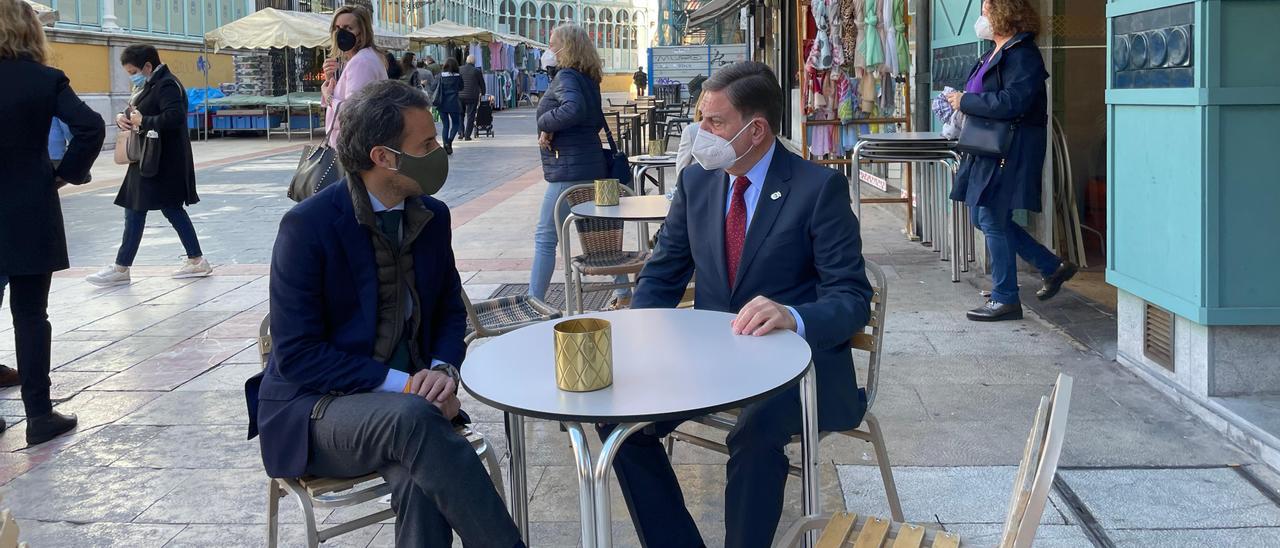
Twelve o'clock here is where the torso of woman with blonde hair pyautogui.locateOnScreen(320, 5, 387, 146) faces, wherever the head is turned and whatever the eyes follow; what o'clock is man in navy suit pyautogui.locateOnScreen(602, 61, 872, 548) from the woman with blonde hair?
The man in navy suit is roughly at 10 o'clock from the woman with blonde hair.

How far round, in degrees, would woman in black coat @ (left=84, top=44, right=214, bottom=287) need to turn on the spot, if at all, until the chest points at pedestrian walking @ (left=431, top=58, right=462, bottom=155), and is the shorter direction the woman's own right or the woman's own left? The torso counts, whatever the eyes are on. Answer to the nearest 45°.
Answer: approximately 90° to the woman's own right

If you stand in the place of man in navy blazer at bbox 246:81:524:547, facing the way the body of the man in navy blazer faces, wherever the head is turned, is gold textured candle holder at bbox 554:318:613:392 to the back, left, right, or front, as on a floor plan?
front

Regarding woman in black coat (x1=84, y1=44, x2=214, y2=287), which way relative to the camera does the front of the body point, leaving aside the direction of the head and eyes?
to the viewer's left

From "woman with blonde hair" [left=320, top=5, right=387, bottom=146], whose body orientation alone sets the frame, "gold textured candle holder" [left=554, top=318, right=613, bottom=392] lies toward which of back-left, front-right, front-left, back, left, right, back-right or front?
front-left

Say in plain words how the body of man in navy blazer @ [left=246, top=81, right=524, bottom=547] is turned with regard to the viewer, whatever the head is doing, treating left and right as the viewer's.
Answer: facing the viewer and to the right of the viewer

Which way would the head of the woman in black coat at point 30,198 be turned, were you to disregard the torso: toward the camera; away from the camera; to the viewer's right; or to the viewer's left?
away from the camera
